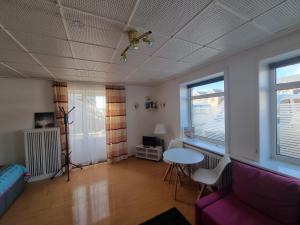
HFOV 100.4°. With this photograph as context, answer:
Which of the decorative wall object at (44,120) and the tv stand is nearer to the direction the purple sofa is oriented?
the decorative wall object

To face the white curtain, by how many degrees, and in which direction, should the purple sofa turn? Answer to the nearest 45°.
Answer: approximately 45° to its right

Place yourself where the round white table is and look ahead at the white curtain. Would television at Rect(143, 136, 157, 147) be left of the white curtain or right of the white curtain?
right

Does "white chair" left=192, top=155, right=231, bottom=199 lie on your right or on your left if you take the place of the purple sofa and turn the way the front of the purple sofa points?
on your right

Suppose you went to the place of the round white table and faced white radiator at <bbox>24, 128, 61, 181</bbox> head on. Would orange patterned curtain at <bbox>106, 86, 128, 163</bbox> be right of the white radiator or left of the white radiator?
right

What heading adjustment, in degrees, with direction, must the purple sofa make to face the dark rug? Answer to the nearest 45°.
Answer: approximately 45° to its right

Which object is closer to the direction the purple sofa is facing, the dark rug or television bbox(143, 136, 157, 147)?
the dark rug

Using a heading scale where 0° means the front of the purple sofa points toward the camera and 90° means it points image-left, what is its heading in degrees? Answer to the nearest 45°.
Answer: approximately 45°

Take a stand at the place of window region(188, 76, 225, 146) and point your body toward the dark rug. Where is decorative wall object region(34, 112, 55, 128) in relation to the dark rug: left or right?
right

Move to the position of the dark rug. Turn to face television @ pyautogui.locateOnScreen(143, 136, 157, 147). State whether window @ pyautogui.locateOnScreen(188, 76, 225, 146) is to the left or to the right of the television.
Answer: right

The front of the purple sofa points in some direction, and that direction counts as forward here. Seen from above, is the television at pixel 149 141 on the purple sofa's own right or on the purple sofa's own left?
on the purple sofa's own right
